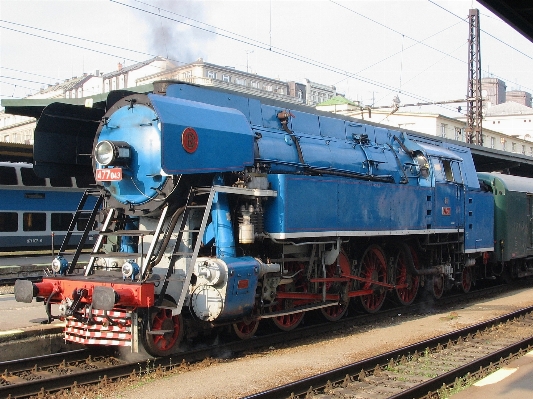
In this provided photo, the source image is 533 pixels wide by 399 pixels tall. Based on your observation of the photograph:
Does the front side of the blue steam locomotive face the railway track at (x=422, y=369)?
no

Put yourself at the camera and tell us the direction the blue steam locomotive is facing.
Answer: facing the viewer and to the left of the viewer

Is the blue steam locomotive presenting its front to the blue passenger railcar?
no
